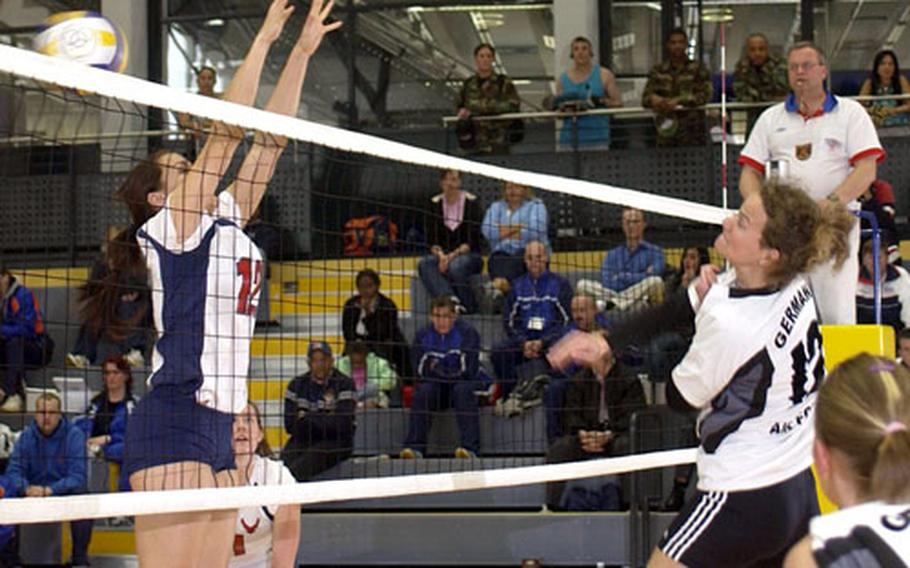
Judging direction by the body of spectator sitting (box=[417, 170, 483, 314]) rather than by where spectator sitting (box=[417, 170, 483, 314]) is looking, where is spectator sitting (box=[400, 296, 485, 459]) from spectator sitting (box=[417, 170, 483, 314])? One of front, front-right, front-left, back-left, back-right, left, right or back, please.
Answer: front

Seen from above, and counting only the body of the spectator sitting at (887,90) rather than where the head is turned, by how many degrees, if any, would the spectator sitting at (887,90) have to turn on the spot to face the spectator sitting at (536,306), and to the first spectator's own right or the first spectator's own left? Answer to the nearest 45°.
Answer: approximately 45° to the first spectator's own right

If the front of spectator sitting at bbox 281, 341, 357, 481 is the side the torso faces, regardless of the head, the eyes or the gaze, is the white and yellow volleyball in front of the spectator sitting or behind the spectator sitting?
in front

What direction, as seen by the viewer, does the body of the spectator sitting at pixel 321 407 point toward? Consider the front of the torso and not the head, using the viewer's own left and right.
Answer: facing the viewer

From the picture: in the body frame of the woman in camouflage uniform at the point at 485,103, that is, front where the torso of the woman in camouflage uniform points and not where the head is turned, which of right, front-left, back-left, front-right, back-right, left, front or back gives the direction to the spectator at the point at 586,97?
left

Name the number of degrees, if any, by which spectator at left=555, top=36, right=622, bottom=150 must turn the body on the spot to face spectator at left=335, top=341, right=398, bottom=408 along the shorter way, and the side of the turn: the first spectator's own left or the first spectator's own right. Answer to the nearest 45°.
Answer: approximately 45° to the first spectator's own right

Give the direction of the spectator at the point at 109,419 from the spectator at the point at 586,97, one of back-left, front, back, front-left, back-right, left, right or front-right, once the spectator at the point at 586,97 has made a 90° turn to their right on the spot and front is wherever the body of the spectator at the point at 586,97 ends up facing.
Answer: front-left

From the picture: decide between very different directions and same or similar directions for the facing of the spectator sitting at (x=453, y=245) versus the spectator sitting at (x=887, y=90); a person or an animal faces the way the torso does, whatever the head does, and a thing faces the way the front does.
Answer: same or similar directions

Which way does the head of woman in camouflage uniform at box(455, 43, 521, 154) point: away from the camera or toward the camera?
toward the camera

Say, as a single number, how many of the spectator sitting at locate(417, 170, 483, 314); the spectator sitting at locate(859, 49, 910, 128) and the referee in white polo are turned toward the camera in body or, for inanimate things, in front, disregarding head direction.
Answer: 3

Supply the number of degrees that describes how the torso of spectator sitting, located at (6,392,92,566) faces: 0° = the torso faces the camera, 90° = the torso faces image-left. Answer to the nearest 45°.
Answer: approximately 0°

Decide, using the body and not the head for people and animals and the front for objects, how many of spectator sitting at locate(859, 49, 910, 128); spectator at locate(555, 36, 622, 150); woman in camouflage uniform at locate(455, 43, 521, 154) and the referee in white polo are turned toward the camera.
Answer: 4

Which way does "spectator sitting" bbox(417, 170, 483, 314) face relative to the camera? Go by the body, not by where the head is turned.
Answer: toward the camera

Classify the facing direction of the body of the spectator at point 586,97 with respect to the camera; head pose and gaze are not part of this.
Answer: toward the camera

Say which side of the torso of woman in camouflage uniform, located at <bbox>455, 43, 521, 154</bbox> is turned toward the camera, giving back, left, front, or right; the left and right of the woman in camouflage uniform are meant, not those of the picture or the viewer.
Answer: front

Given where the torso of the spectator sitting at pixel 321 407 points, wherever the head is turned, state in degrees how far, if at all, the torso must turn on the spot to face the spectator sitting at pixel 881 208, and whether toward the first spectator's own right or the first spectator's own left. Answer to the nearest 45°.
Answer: approximately 90° to the first spectator's own left
